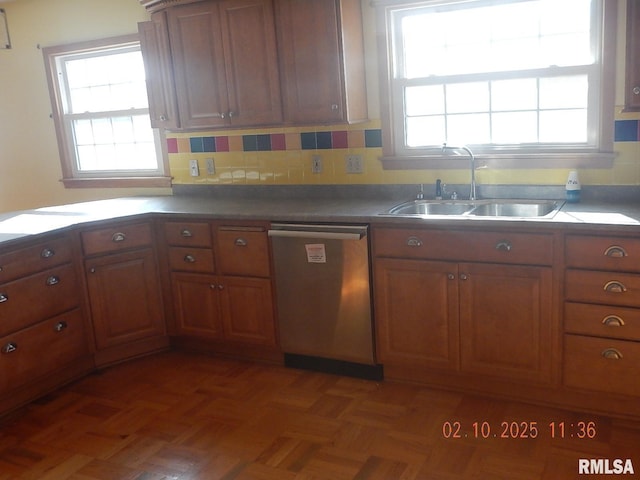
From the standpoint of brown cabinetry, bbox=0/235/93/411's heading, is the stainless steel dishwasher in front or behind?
in front

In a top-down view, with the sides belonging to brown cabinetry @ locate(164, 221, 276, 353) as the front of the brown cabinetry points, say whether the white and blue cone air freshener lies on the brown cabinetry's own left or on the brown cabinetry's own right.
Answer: on the brown cabinetry's own left

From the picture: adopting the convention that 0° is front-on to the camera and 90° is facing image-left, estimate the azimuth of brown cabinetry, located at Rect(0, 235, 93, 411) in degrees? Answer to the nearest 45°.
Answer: approximately 315°

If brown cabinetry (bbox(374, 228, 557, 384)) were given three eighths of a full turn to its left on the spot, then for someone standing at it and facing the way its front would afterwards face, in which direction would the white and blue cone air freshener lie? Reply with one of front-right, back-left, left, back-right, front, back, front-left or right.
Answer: front

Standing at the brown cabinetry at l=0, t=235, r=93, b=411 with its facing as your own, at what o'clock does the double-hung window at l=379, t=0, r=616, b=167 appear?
The double-hung window is roughly at 11 o'clock from the brown cabinetry.

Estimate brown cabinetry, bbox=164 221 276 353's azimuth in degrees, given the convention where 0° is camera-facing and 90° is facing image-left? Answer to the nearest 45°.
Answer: approximately 0°

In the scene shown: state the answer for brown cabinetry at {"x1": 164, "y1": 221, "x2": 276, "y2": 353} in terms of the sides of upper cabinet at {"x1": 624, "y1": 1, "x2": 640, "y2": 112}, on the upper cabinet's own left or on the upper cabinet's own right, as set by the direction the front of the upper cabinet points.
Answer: on the upper cabinet's own right
